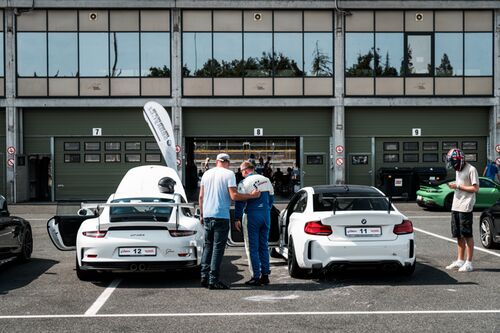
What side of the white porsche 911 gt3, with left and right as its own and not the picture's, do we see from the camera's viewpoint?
back

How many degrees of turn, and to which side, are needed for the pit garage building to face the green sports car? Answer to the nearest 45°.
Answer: approximately 45° to its left

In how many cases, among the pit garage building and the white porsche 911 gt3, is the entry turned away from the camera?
1

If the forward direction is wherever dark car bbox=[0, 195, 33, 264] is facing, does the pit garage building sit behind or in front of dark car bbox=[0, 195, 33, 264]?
in front

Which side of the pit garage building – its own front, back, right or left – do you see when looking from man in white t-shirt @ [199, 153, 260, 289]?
front

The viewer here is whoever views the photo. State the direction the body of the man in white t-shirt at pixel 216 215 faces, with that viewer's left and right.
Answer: facing away from the viewer and to the right of the viewer

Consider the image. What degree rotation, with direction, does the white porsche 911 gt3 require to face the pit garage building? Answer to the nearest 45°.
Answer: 0° — it already faces it

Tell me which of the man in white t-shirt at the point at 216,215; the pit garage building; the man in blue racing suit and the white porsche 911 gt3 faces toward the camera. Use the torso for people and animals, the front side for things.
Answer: the pit garage building

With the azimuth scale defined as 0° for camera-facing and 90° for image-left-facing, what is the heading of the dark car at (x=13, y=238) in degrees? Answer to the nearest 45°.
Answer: approximately 225°

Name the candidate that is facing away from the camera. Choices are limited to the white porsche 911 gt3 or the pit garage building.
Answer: the white porsche 911 gt3
